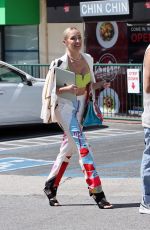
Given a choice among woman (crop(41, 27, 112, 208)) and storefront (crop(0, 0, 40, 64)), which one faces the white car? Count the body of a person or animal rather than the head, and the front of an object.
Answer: the storefront

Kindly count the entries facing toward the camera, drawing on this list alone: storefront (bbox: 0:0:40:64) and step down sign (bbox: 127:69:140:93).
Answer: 2

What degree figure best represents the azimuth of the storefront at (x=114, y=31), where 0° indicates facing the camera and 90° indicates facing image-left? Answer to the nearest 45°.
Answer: approximately 0°

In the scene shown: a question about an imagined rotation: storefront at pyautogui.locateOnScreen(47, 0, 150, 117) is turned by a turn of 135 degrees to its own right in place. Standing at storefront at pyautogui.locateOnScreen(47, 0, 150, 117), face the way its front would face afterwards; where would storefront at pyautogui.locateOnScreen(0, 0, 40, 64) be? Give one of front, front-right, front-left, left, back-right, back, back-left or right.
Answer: front

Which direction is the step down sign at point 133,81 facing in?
toward the camera

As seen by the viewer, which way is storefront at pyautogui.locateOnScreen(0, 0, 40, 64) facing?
toward the camera

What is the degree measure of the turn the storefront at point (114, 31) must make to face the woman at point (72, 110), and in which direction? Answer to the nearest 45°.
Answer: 0° — it already faces them

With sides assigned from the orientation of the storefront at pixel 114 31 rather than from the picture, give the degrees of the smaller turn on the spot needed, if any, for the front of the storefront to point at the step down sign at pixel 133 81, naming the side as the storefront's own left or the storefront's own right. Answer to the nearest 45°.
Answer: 0° — it already faces it

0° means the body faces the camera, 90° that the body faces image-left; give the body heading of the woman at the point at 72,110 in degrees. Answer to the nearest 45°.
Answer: approximately 315°

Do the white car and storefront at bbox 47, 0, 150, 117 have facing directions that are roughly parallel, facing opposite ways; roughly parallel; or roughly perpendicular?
roughly perpendicular

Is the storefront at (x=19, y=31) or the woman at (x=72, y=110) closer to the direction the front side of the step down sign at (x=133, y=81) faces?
the woman

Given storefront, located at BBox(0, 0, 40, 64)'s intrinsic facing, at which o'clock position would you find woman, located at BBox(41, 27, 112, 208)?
The woman is roughly at 12 o'clock from the storefront.
